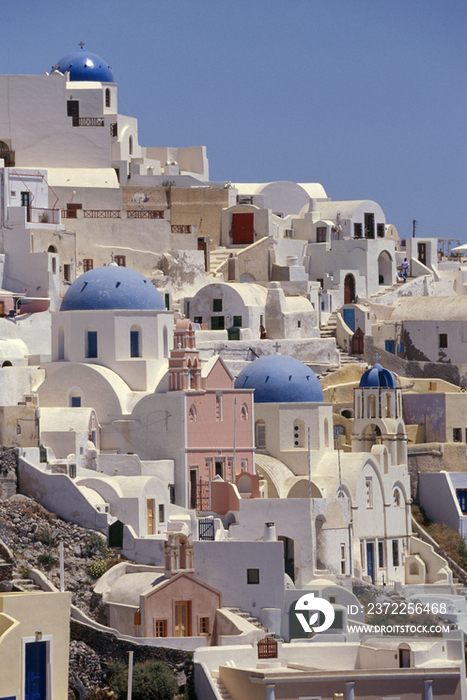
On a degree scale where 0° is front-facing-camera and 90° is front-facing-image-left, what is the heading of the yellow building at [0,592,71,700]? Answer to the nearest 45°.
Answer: approximately 0°

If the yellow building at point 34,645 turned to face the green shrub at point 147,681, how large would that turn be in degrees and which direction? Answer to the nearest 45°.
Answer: approximately 135° to its left

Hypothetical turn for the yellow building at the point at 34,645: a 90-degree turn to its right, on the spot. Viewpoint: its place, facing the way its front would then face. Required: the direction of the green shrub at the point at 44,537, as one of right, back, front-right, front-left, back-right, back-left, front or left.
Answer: right

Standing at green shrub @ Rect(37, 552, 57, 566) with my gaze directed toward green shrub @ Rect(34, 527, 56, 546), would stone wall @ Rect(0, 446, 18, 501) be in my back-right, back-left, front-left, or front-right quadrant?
front-left

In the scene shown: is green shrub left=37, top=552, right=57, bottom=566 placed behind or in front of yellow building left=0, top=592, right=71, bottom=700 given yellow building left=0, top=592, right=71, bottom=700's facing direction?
behind

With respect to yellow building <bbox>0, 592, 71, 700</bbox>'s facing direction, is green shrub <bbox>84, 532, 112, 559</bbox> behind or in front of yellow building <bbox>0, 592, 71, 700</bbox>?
behind

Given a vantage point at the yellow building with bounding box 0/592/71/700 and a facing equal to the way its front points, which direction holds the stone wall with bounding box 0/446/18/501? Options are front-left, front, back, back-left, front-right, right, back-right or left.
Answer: back
